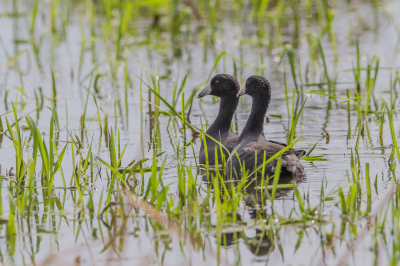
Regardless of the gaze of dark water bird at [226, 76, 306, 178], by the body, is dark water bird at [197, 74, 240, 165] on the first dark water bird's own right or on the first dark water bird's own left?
on the first dark water bird's own right

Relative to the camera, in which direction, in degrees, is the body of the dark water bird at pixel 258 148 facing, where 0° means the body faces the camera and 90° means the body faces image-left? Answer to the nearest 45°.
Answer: approximately 90°
